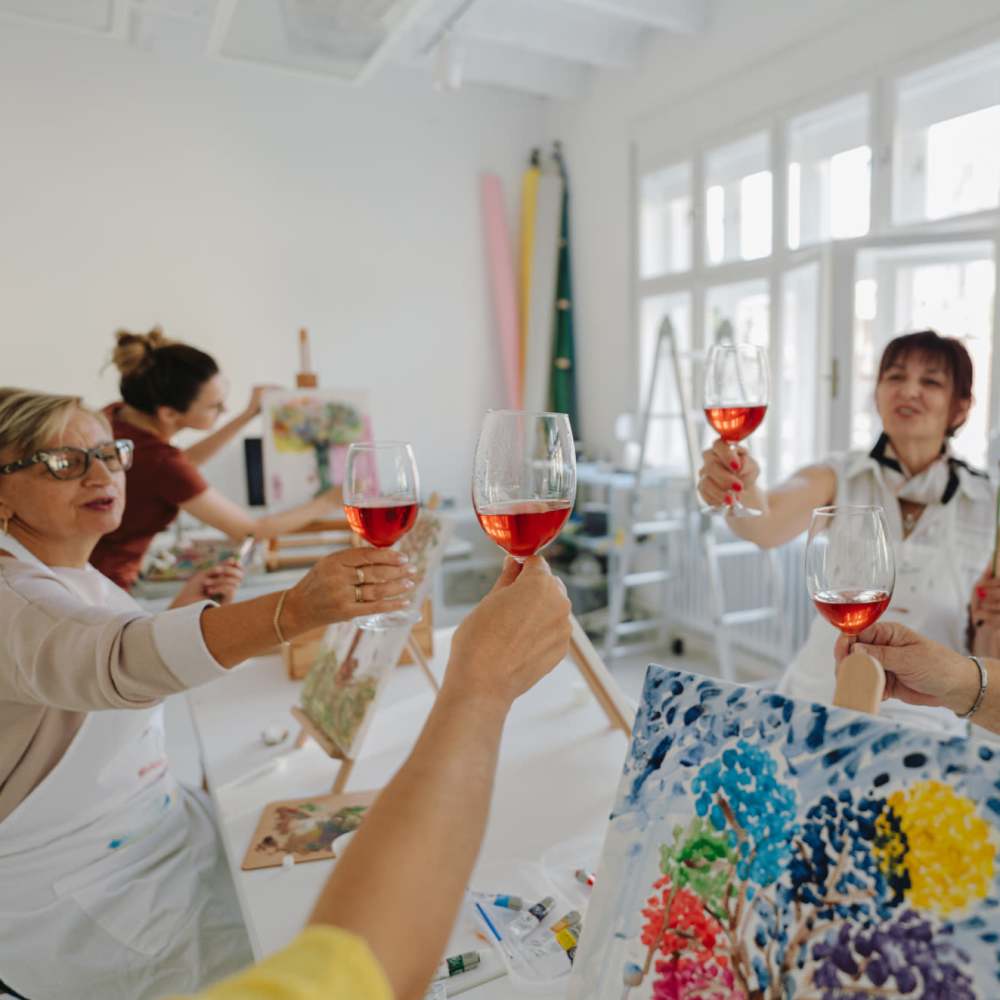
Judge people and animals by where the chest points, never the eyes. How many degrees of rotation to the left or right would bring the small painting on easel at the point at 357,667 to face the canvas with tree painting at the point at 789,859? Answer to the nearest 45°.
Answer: approximately 45° to its left

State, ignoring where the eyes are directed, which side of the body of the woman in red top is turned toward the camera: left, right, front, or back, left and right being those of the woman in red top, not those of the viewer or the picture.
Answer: right

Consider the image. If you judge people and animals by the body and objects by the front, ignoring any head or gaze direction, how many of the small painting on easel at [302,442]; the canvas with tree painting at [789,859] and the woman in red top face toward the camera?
2

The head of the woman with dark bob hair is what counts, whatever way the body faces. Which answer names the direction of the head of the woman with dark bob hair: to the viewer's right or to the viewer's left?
to the viewer's left

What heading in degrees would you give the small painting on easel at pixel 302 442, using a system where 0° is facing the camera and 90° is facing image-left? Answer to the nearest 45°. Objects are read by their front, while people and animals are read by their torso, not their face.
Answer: approximately 0°

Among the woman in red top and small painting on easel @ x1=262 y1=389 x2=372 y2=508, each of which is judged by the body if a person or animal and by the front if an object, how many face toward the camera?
1

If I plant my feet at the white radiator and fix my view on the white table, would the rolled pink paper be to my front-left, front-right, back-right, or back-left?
back-right

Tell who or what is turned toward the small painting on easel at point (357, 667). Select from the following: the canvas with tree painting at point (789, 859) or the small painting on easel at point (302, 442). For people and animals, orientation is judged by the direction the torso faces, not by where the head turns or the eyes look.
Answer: the small painting on easel at point (302, 442)
